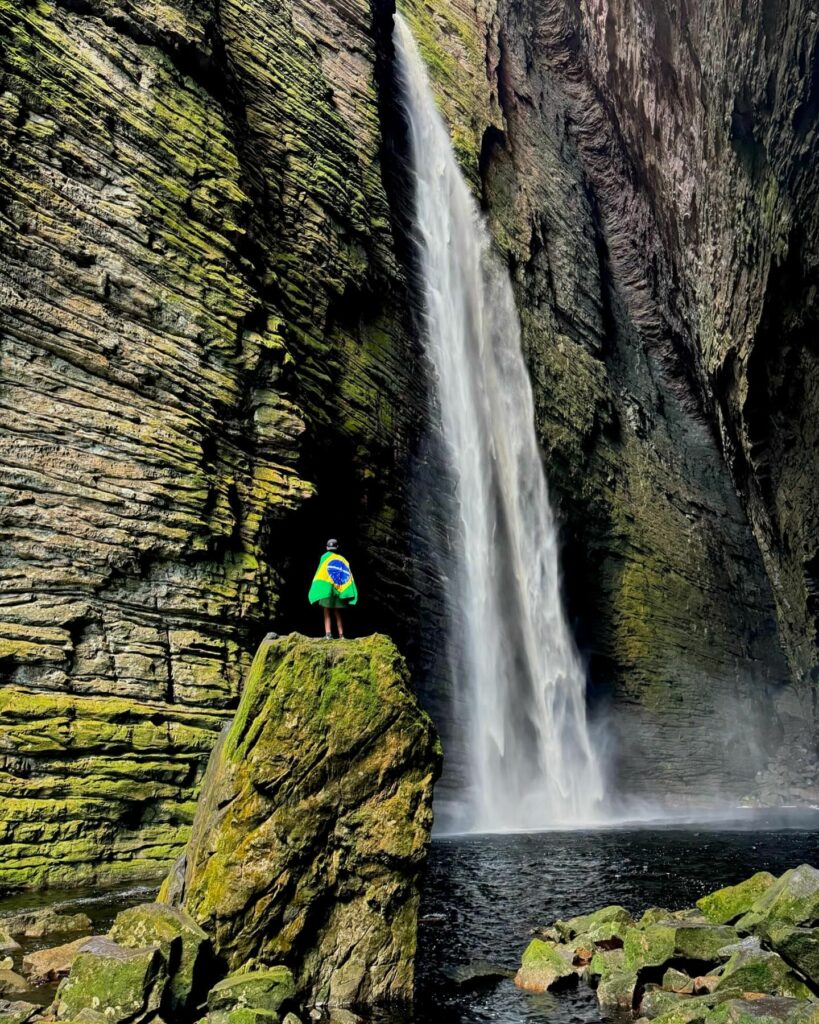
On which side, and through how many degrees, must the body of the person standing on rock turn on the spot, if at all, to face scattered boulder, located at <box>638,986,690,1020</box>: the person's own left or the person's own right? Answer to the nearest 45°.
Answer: approximately 135° to the person's own right

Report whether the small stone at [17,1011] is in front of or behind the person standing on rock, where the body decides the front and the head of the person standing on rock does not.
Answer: behind

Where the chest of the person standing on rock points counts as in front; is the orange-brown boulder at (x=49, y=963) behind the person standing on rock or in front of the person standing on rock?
behind

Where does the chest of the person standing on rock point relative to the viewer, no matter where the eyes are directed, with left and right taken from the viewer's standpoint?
facing away from the viewer

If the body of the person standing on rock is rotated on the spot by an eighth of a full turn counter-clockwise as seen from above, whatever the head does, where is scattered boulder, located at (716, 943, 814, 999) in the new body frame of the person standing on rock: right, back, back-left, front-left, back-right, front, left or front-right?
back

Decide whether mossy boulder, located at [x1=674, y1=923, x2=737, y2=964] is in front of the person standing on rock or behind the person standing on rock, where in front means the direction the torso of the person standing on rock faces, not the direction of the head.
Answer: behind

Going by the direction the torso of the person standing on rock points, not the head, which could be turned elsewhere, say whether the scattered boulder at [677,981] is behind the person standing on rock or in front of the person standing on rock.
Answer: behind

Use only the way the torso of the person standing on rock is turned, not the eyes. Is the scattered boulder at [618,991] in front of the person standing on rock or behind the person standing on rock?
behind

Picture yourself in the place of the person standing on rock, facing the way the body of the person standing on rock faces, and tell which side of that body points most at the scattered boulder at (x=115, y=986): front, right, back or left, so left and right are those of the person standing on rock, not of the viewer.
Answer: back

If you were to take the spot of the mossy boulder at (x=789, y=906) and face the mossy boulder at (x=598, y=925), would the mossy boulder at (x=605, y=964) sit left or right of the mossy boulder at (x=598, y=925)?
left
